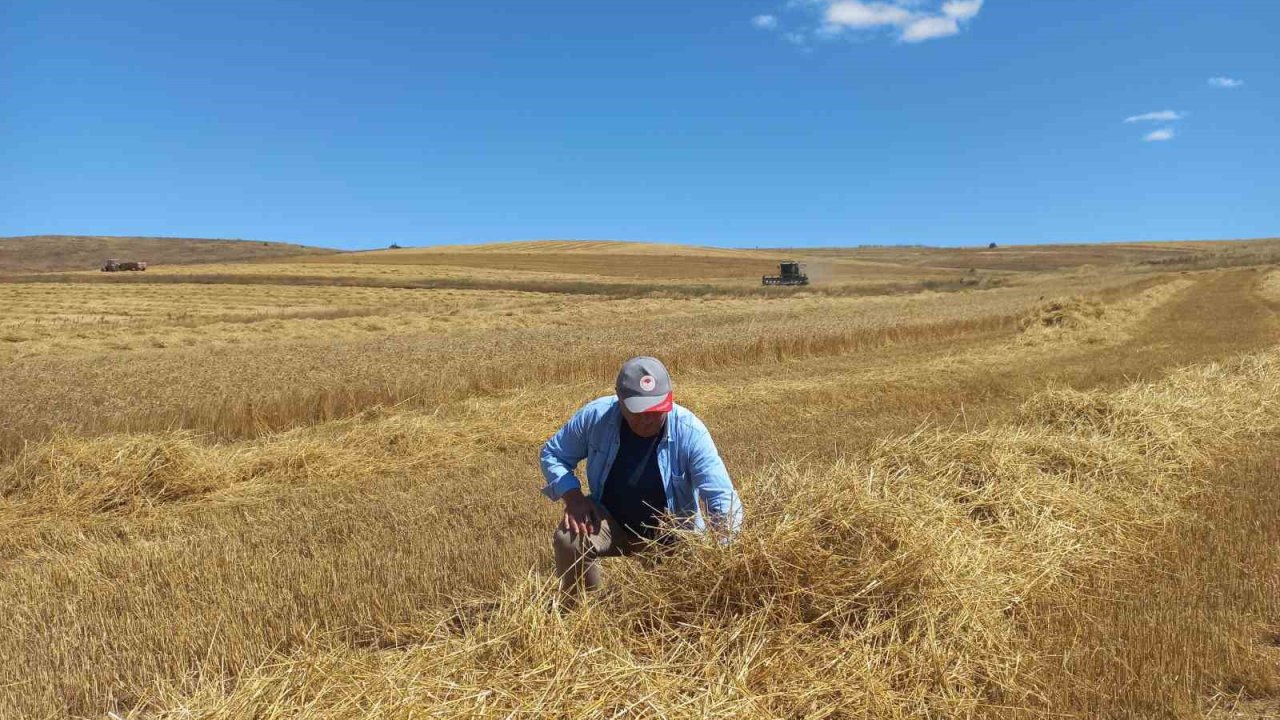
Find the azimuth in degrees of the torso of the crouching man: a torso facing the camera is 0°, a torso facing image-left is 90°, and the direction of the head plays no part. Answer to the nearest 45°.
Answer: approximately 0°

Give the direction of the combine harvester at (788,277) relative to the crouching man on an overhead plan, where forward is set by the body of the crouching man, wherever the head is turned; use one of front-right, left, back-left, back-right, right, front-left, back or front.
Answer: back
